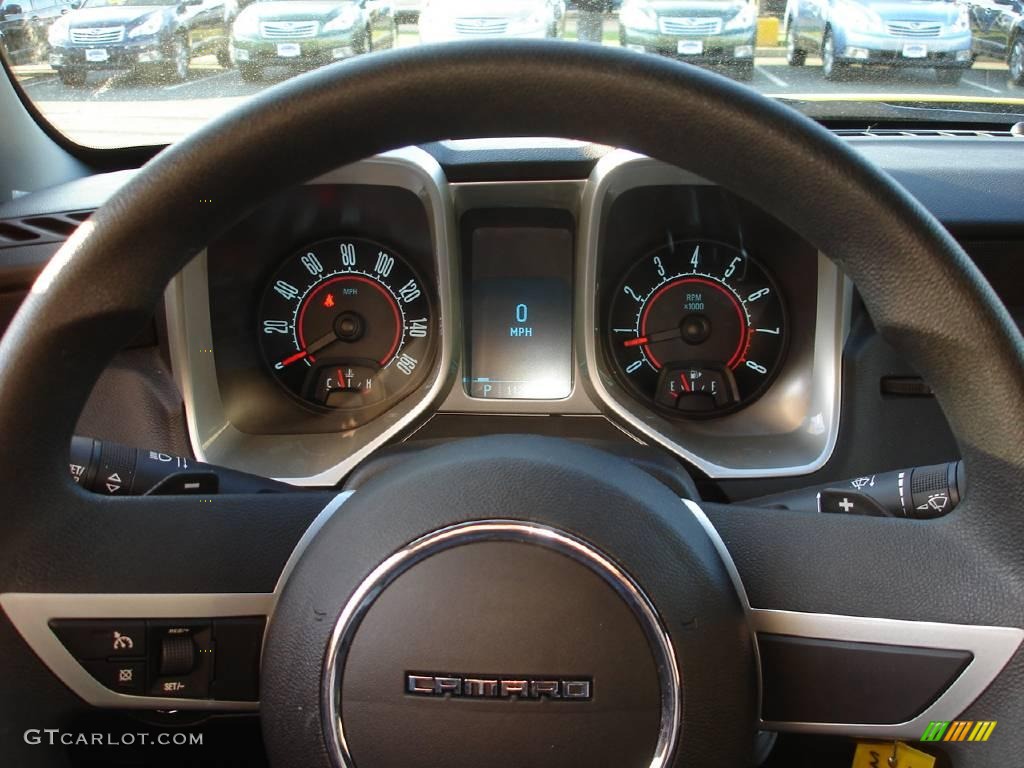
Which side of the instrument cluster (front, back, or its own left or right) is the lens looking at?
front

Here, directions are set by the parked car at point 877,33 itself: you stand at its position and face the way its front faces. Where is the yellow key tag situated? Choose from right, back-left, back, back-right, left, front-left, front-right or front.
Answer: front-right

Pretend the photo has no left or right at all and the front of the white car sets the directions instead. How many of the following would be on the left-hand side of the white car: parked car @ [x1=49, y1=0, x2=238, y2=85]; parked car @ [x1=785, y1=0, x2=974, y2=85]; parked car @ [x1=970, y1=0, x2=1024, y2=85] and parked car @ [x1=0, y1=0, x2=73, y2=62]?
2

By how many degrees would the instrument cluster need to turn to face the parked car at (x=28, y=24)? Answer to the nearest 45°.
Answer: approximately 90° to its right

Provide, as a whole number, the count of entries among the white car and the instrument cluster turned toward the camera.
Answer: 2

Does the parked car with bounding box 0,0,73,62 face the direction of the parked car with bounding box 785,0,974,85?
no

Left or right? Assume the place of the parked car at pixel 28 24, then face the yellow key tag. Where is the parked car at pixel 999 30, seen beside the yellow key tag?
left

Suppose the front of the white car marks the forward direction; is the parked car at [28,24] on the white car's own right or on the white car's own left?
on the white car's own right

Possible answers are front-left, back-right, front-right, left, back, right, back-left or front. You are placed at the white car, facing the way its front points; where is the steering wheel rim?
front

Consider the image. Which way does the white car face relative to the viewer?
toward the camera

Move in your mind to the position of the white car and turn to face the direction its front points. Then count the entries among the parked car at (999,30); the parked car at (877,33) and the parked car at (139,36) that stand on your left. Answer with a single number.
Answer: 2

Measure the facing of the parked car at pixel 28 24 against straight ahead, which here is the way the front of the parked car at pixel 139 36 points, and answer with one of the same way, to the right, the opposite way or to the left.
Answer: the same way

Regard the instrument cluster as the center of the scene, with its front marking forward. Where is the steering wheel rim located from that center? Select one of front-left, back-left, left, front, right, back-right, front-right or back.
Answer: front
